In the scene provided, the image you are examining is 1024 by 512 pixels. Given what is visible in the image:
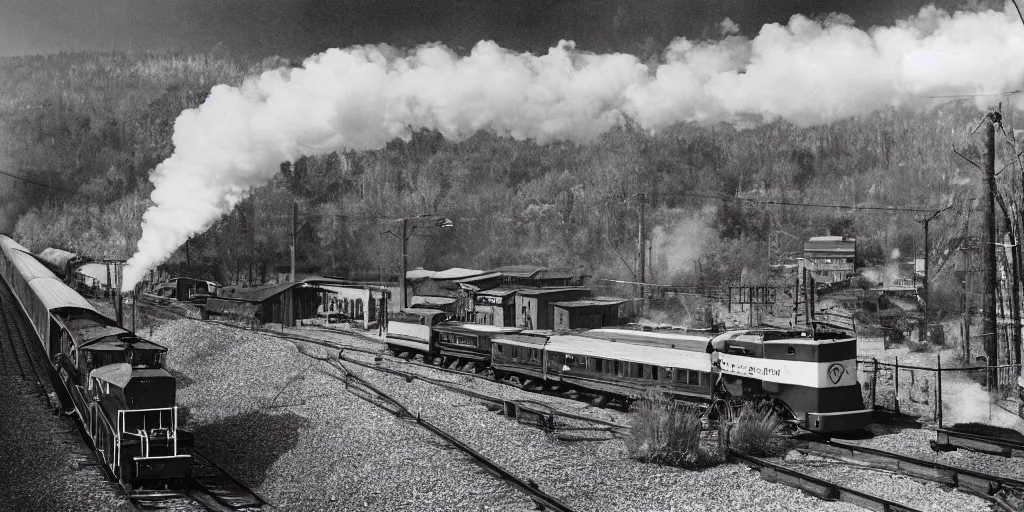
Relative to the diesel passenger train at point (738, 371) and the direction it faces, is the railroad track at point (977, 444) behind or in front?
in front

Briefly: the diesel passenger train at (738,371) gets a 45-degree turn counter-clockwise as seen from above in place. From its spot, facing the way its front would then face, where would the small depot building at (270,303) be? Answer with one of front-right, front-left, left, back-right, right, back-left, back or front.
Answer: back-left

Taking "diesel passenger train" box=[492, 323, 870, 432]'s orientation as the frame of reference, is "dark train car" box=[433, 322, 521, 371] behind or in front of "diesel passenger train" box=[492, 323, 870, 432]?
behind

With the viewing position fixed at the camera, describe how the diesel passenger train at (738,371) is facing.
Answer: facing the viewer and to the right of the viewer

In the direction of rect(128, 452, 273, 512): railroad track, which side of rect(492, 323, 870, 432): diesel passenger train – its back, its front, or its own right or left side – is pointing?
right

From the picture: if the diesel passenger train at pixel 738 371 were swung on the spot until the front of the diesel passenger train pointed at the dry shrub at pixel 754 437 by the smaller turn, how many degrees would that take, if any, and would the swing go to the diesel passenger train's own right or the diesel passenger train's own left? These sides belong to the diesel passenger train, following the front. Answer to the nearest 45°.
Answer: approximately 45° to the diesel passenger train's own right

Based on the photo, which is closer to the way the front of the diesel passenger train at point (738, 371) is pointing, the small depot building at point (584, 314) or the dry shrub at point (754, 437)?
the dry shrub

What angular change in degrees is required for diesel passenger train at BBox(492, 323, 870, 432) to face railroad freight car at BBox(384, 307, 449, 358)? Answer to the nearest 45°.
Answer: approximately 180°

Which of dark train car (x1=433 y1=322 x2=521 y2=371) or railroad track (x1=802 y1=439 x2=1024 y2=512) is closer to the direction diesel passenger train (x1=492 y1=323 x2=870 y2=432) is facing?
the railroad track

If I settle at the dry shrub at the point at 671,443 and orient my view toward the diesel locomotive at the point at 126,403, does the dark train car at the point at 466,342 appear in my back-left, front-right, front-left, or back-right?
front-right

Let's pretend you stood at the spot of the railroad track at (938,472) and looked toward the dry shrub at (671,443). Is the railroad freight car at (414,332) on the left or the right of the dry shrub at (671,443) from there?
right

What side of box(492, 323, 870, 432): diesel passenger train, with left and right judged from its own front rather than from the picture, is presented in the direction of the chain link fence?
front

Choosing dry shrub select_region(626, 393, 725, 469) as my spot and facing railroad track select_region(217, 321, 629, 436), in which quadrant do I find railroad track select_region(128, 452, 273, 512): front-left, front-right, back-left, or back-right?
front-left

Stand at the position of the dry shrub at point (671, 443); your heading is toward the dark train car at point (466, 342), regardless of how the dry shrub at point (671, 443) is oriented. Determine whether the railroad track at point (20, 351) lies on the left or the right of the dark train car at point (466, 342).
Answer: left

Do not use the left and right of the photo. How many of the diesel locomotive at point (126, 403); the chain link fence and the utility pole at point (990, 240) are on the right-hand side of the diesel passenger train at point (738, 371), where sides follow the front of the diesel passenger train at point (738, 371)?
1

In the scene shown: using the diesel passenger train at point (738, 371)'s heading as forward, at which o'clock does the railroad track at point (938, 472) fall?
The railroad track is roughly at 12 o'clock from the diesel passenger train.

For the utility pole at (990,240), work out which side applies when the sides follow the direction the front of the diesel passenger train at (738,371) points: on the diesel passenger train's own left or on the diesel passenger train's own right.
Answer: on the diesel passenger train's own left

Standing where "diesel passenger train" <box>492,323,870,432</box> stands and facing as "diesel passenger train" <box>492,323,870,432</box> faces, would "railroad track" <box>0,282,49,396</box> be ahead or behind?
behind
